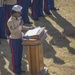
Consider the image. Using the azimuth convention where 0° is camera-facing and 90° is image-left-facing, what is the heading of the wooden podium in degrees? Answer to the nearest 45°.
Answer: approximately 270°
